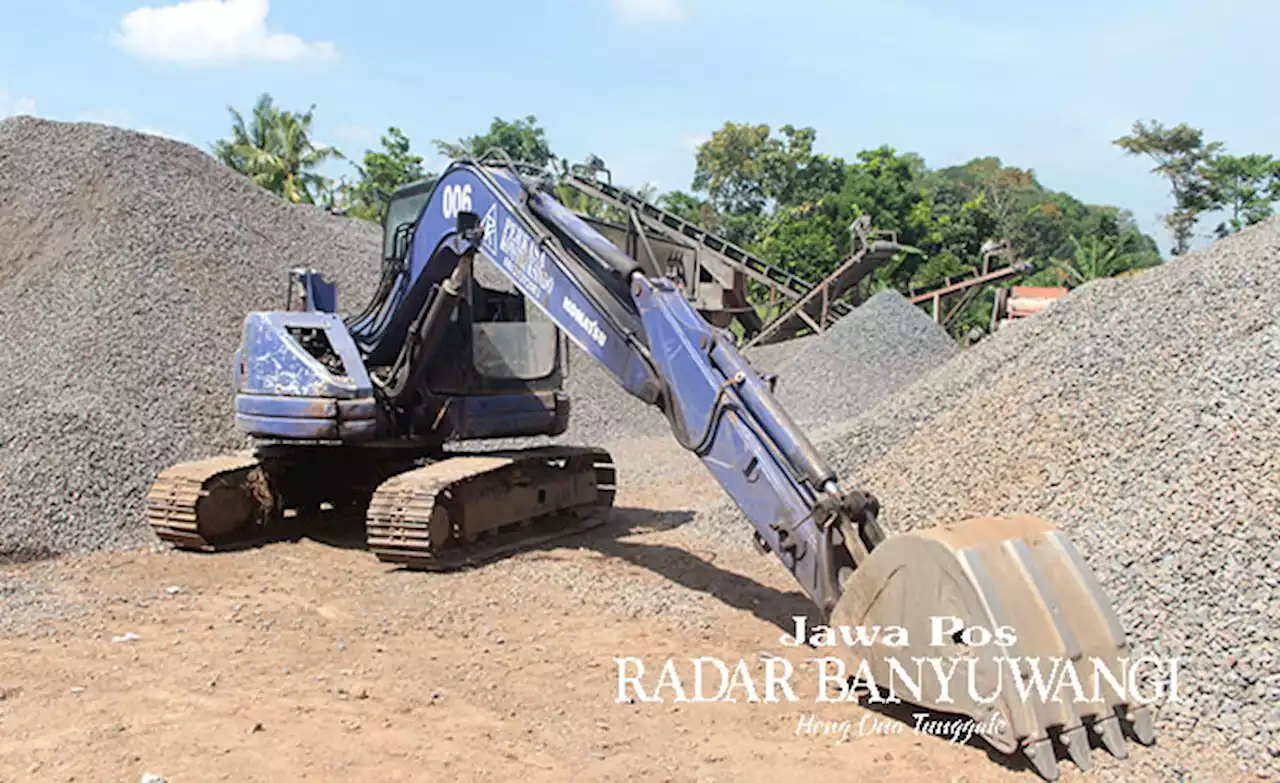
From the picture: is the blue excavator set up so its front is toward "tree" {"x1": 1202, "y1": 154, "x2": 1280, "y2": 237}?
no

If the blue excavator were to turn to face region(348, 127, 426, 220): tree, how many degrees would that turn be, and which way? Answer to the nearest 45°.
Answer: approximately 135° to its left

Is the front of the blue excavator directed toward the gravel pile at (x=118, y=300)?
no

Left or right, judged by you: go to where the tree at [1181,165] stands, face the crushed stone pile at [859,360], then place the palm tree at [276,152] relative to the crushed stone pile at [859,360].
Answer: right

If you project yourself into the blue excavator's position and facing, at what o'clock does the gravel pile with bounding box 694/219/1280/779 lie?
The gravel pile is roughly at 11 o'clock from the blue excavator.

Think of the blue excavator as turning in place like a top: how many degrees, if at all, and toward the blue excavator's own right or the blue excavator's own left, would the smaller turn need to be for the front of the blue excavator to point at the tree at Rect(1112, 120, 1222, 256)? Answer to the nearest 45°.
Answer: approximately 90° to the blue excavator's own left

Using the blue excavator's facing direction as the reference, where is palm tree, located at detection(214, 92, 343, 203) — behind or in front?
behind

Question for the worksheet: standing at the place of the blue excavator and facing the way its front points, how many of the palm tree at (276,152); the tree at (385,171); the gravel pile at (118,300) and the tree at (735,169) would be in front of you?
0

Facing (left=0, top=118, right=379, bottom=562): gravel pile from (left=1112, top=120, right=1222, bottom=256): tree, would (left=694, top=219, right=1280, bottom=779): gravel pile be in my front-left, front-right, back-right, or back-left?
front-left

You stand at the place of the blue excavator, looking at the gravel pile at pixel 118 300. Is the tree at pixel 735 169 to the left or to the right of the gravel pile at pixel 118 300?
right

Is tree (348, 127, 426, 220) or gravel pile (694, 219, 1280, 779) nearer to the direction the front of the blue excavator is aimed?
the gravel pile
